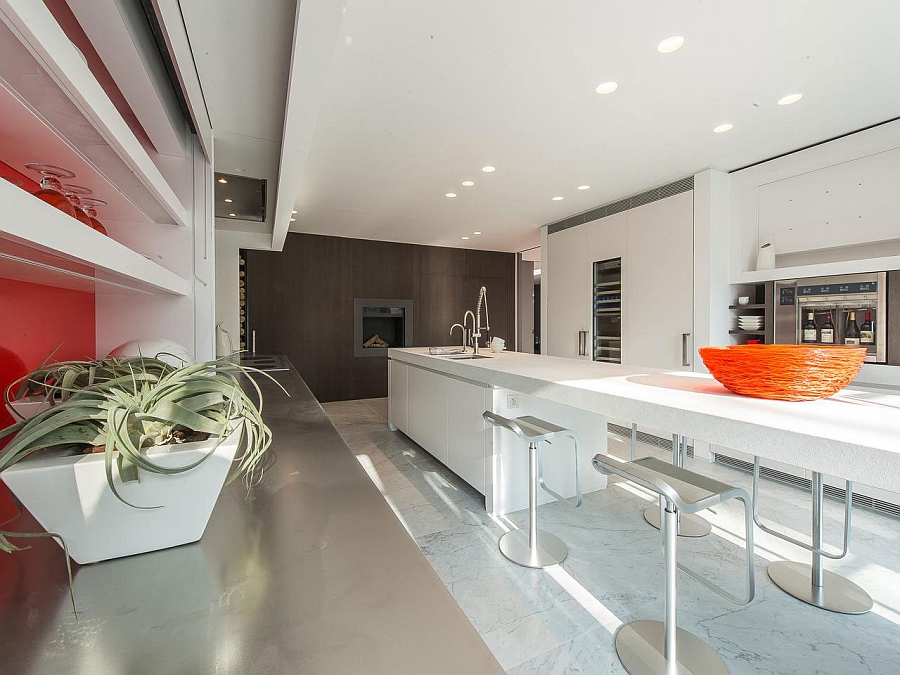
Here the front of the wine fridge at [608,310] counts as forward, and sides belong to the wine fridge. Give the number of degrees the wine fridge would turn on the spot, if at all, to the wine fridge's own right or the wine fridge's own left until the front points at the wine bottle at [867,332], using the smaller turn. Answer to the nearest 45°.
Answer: approximately 90° to the wine fridge's own left

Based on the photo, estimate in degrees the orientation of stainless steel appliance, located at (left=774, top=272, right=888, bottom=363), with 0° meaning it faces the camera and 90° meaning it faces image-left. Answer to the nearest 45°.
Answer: approximately 45°

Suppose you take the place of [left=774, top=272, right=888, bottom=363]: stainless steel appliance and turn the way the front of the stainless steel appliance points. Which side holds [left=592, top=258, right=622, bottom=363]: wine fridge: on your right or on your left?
on your right

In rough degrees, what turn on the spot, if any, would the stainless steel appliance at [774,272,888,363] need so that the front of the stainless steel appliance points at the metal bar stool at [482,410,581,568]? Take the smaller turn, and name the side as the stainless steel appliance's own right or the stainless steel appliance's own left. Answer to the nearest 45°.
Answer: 0° — it already faces it

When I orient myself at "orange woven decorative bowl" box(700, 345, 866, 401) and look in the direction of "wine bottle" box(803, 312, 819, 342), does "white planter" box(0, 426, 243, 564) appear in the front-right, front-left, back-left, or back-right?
back-left

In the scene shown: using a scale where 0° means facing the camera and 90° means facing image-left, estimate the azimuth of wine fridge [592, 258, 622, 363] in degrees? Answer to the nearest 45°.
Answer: approximately 45°
